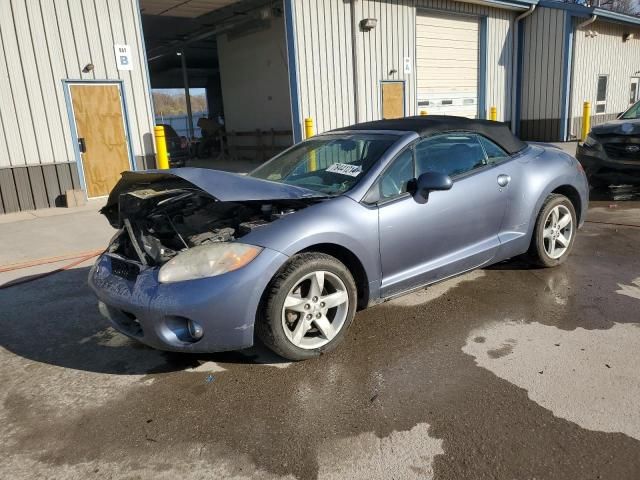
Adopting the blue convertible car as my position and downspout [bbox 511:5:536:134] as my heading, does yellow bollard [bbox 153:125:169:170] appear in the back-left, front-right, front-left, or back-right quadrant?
front-left

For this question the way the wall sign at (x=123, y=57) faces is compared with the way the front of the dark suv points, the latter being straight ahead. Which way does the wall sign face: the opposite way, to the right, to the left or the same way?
to the left

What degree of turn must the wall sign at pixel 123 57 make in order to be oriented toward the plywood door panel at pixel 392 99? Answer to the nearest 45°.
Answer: approximately 90° to its left

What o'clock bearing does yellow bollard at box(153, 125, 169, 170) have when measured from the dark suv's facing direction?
The yellow bollard is roughly at 1 o'clock from the dark suv.

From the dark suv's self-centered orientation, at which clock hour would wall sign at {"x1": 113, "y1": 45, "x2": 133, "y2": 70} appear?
The wall sign is roughly at 1 o'clock from the dark suv.

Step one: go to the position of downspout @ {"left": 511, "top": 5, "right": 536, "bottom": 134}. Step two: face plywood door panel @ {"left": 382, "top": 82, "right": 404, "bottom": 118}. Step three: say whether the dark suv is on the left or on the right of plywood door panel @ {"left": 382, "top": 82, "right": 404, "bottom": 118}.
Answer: left

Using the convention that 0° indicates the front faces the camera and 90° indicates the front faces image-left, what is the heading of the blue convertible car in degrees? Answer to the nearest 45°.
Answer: approximately 45°

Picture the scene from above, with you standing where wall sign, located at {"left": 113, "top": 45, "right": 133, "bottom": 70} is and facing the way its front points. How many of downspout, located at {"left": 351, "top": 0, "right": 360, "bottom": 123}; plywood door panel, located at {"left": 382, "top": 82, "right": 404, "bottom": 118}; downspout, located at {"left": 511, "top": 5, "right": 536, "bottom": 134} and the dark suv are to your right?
0

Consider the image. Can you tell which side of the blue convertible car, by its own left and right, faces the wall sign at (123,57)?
right

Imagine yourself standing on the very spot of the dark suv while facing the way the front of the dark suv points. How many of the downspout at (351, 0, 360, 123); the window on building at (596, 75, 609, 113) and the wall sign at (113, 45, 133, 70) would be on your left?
0

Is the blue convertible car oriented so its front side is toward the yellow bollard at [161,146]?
no

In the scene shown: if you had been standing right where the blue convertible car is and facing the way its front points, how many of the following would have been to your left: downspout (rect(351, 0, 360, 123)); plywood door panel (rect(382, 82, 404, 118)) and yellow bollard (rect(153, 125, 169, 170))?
0

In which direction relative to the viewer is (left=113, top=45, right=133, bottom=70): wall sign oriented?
toward the camera

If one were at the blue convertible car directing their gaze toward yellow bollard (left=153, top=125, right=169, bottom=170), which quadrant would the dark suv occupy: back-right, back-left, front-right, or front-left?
front-right

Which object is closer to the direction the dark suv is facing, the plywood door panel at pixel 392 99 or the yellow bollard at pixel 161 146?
the yellow bollard

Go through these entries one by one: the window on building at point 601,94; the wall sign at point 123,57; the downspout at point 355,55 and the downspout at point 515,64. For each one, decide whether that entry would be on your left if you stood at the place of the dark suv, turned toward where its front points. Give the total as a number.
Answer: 0

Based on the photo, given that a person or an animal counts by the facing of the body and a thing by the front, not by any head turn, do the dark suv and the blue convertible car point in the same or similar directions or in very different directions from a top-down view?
same or similar directions

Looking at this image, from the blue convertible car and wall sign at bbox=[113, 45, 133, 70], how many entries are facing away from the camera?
0

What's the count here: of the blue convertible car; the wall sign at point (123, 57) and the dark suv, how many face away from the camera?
0

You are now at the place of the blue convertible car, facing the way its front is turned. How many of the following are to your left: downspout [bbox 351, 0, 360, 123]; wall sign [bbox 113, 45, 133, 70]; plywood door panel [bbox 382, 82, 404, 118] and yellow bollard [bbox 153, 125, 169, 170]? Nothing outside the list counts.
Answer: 0

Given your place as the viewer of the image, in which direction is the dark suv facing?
facing the viewer and to the left of the viewer
